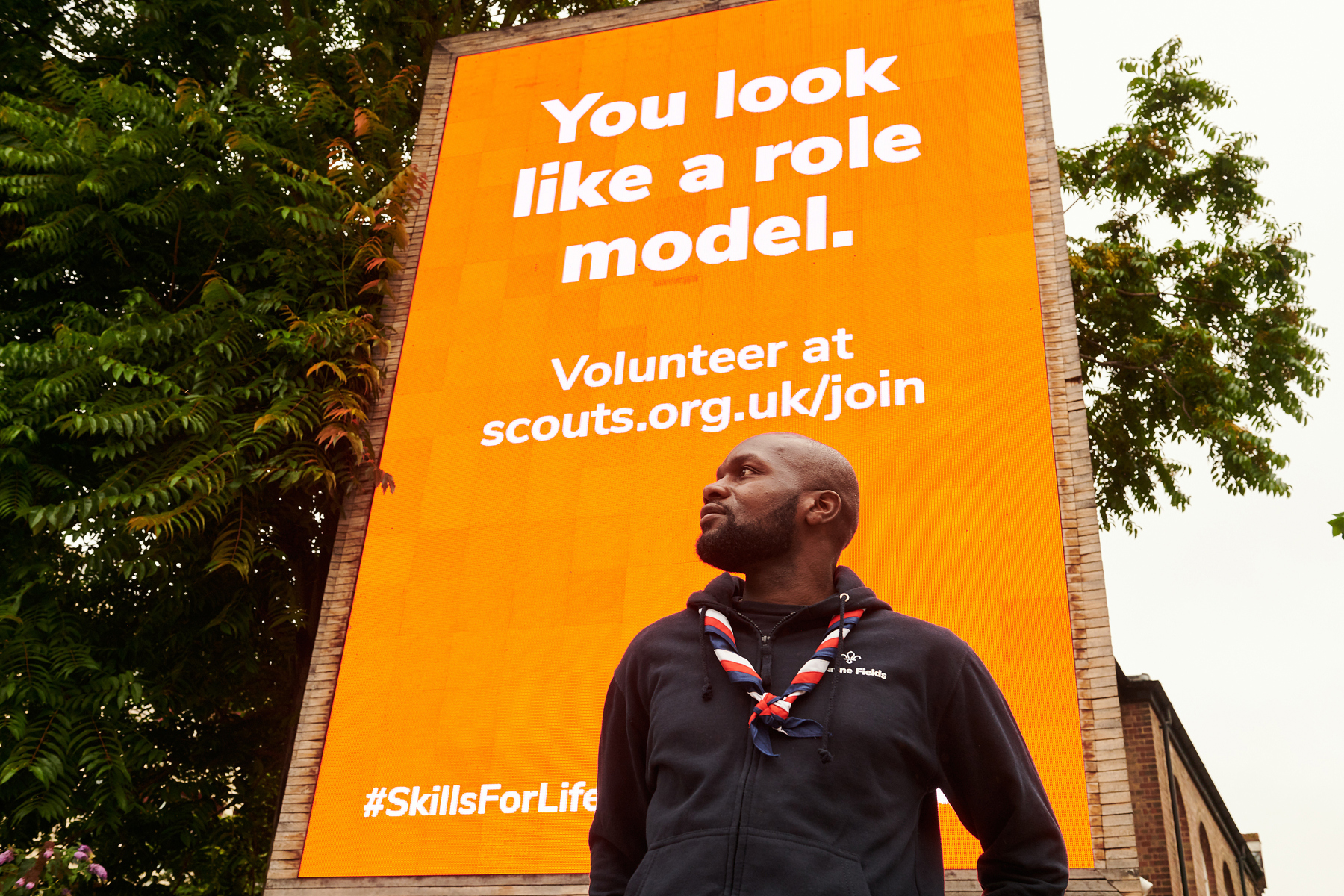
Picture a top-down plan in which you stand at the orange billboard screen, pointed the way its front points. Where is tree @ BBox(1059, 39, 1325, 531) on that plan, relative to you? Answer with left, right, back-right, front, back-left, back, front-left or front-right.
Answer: back-left

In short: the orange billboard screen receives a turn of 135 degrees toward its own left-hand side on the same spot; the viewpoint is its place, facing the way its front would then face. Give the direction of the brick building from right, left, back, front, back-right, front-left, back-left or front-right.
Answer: front

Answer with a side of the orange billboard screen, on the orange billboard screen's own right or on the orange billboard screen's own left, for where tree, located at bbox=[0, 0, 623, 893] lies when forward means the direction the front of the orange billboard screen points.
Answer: on the orange billboard screen's own right

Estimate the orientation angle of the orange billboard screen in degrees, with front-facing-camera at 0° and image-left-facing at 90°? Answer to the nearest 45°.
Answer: approximately 0°
